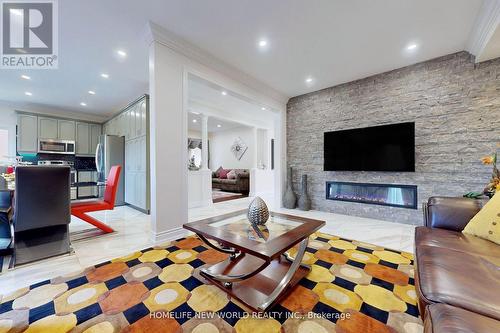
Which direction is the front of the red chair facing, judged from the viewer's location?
facing to the left of the viewer

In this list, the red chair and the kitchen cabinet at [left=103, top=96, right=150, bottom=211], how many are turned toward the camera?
0

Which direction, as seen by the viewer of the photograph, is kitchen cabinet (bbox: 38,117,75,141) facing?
facing the viewer

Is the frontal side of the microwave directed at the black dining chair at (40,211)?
yes

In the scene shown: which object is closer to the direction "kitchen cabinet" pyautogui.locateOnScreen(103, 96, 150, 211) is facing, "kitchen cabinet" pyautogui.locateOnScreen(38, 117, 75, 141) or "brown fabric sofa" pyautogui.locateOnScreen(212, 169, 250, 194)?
the kitchen cabinet

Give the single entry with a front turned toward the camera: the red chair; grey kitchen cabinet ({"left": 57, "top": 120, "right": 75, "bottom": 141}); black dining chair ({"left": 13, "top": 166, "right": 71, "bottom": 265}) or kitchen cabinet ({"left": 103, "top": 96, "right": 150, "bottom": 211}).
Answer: the grey kitchen cabinet

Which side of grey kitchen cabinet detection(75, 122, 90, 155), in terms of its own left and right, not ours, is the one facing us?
front

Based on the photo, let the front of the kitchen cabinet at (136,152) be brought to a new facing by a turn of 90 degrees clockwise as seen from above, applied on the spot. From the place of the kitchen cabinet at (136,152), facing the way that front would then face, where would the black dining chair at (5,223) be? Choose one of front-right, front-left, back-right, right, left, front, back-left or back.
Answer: back-left

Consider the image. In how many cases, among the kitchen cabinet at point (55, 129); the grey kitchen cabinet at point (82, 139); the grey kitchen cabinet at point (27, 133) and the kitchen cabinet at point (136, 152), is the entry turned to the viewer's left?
1

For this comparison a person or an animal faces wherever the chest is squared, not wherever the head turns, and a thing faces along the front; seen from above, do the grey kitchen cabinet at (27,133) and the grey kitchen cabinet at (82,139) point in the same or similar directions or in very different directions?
same or similar directions

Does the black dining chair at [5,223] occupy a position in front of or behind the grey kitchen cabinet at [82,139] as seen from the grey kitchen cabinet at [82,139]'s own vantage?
in front

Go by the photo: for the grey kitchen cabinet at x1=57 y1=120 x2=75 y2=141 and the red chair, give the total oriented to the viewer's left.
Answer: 1

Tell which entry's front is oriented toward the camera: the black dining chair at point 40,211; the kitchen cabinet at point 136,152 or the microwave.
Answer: the microwave

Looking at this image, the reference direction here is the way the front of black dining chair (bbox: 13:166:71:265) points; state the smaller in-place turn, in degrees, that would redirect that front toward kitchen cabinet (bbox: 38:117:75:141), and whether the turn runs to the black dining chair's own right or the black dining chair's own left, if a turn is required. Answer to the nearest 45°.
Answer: approximately 45° to the black dining chair's own right

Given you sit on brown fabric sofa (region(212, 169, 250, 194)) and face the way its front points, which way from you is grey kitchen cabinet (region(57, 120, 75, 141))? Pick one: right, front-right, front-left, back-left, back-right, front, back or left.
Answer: front-right

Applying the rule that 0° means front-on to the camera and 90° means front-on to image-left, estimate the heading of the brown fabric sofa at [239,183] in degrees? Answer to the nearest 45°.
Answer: approximately 45°

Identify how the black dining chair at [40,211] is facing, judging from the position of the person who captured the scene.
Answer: facing away from the viewer and to the left of the viewer

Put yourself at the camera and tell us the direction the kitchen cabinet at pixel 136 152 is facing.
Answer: facing to the left of the viewer
